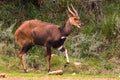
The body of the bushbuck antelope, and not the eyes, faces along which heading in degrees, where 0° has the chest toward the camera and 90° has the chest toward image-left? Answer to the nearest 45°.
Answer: approximately 270°
